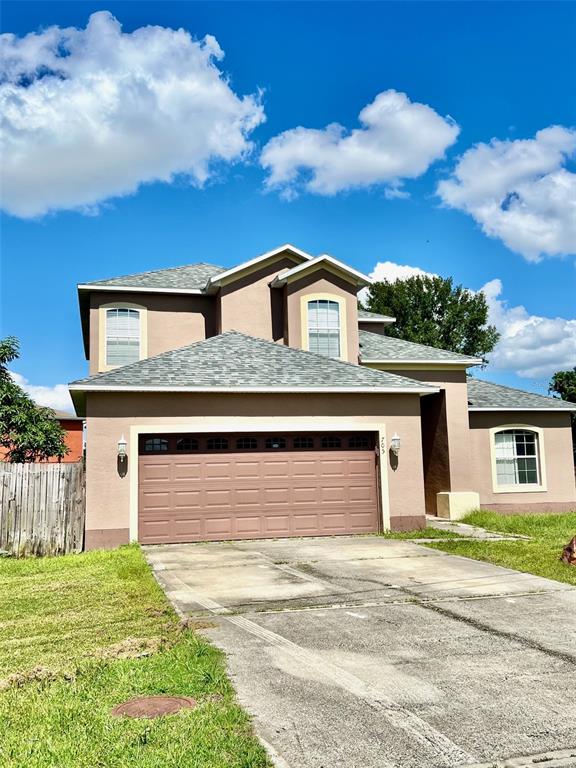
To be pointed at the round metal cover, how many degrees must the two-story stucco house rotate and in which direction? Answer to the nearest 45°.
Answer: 0° — it already faces it

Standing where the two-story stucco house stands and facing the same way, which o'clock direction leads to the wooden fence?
The wooden fence is roughly at 2 o'clock from the two-story stucco house.

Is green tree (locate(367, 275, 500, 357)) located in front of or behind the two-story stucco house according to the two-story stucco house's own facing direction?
behind

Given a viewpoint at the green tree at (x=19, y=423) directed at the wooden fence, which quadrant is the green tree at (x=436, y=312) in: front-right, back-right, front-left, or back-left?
back-left

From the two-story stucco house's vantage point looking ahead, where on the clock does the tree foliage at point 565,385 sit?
The tree foliage is roughly at 7 o'clock from the two-story stucco house.

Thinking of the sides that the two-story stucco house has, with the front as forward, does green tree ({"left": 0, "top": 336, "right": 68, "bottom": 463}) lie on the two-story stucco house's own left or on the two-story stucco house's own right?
on the two-story stucco house's own right

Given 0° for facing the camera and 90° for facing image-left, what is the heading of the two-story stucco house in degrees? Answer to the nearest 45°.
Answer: approximately 0°

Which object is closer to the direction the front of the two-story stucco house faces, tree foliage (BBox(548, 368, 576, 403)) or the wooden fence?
the wooden fence

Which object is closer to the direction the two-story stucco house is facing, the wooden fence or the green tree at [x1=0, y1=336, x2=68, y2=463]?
the wooden fence
